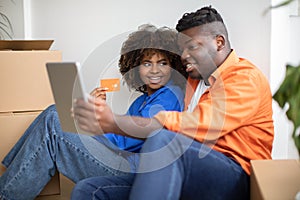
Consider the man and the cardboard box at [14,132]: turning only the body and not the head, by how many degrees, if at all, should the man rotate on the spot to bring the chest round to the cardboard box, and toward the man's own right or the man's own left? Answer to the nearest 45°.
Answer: approximately 45° to the man's own right

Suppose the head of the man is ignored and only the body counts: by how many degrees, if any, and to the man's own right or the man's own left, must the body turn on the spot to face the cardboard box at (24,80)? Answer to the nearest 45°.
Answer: approximately 45° to the man's own right

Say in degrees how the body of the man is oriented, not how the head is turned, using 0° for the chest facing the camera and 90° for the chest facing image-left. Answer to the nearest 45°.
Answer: approximately 90°
